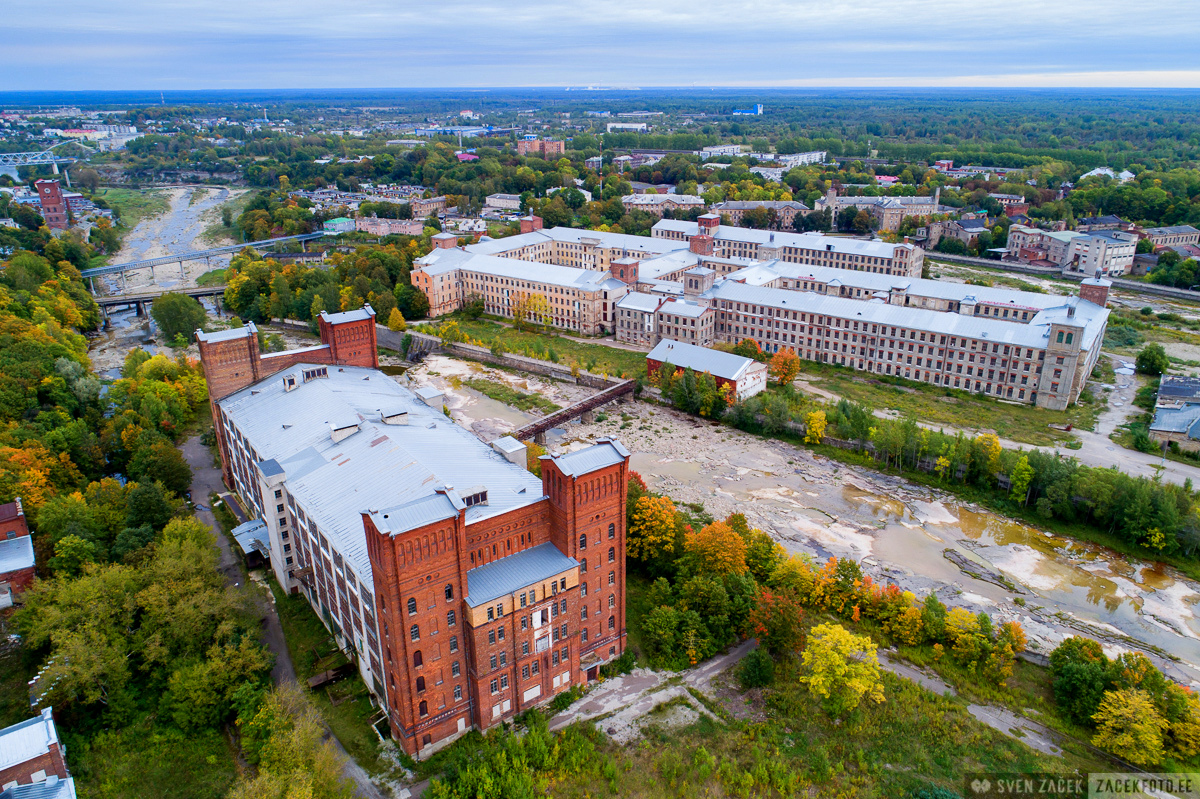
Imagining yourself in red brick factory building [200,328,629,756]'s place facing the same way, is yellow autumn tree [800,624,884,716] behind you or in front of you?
in front

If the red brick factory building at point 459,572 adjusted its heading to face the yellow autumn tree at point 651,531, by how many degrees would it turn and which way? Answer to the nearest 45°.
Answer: approximately 90° to its left

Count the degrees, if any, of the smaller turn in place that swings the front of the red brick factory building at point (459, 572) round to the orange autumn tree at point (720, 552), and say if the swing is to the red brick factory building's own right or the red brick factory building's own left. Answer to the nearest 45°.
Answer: approximately 45° to the red brick factory building's own left

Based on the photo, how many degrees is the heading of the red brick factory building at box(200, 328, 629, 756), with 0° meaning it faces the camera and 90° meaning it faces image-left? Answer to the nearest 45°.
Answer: approximately 315°
